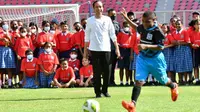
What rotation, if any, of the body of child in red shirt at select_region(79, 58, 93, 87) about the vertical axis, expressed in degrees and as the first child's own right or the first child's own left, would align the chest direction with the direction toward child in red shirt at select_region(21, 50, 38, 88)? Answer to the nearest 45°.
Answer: approximately 90° to the first child's own right

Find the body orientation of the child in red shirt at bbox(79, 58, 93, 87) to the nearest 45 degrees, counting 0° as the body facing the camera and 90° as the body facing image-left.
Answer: approximately 0°
